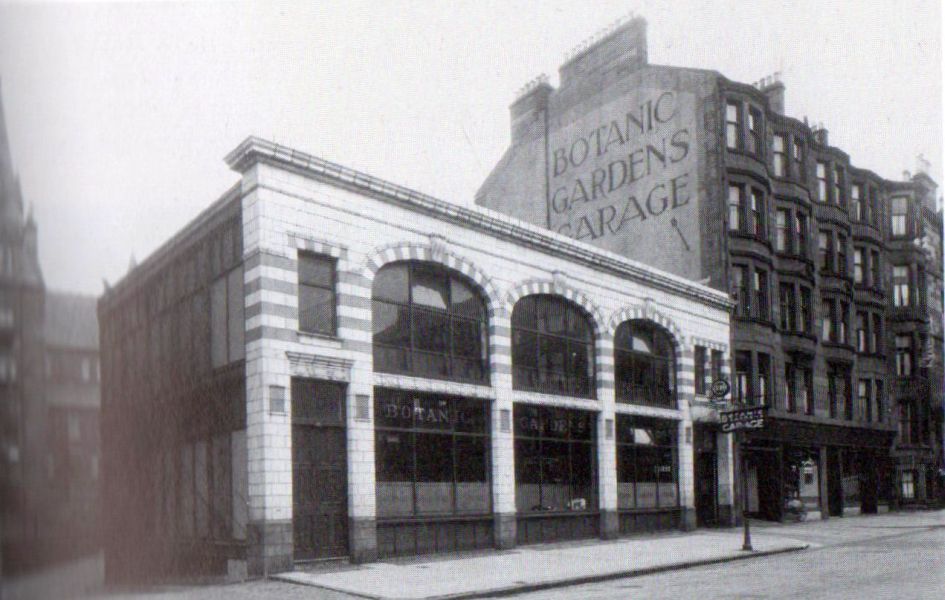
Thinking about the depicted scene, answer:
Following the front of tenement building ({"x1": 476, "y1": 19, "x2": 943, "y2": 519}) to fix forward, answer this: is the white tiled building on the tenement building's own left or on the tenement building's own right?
on the tenement building's own right

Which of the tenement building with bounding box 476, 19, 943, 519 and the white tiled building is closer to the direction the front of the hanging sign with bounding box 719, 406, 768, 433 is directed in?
the white tiled building

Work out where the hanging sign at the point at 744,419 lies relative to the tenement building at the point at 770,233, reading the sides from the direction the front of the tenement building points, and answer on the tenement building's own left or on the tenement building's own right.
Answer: on the tenement building's own right

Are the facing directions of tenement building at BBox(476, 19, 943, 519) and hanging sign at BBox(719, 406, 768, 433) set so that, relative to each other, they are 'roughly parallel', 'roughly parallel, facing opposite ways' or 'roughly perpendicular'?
roughly perpendicular

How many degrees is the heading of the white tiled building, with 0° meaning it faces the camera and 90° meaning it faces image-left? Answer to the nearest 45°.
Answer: approximately 315°

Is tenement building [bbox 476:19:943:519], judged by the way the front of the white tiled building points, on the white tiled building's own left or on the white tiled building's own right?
on the white tiled building's own left

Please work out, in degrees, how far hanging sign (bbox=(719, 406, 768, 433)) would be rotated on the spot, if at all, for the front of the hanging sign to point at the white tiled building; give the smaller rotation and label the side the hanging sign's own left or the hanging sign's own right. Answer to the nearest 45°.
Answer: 0° — it already faces it

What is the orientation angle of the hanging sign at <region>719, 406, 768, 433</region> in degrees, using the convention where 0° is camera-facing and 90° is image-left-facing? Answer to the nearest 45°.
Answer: approximately 45°
